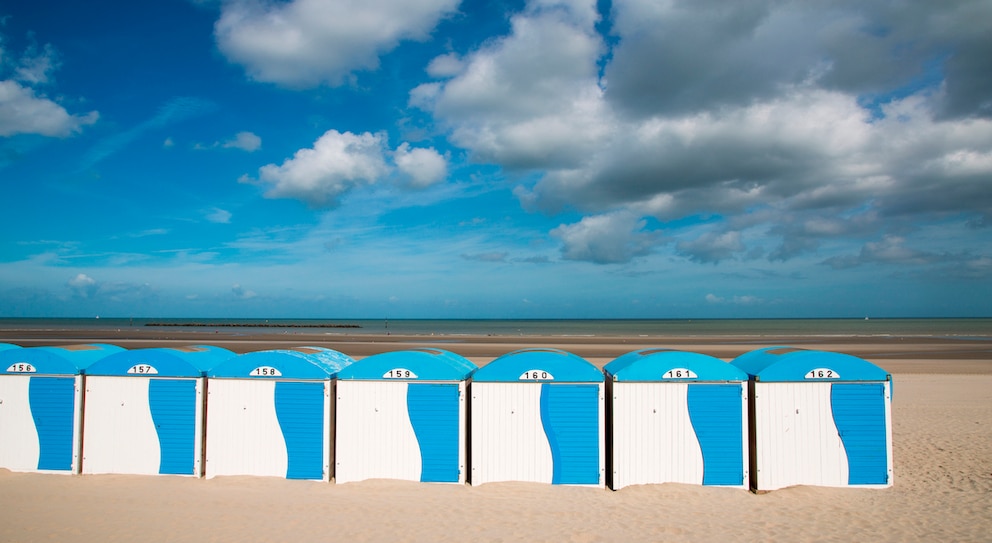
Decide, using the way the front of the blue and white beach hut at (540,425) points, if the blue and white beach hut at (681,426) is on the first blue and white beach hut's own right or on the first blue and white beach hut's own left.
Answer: on the first blue and white beach hut's own left

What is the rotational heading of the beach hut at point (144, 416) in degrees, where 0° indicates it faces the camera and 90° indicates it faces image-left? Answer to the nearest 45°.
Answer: approximately 0°

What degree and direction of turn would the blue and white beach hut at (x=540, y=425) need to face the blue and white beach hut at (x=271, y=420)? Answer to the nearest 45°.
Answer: approximately 90° to its right

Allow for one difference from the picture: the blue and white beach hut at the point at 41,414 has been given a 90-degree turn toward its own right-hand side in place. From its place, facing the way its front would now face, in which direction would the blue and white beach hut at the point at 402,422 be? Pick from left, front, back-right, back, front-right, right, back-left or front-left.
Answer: back-left

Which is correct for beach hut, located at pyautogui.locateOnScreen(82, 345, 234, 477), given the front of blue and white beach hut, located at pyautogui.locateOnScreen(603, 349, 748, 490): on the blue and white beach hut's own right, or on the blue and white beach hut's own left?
on the blue and white beach hut's own right

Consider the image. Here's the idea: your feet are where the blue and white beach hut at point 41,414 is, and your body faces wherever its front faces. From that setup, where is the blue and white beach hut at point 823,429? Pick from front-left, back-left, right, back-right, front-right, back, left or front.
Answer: front-left

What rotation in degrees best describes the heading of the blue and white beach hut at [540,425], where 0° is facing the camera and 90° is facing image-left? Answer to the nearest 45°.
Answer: approximately 0°

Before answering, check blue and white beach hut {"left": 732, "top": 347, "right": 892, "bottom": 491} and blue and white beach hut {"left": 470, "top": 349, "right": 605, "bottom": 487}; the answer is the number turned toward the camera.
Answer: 2
